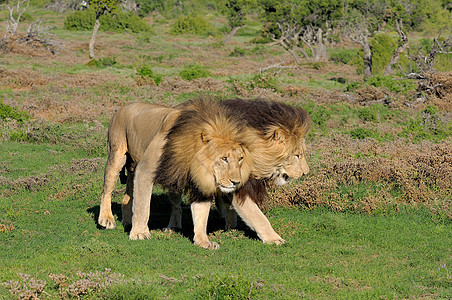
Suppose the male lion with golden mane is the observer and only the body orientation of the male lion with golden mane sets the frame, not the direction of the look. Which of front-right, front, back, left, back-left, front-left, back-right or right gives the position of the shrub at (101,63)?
back-left

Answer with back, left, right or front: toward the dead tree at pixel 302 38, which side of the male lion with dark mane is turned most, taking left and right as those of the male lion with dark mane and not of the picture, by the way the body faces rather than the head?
left

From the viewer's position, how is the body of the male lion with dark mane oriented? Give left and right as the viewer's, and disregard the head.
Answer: facing to the right of the viewer

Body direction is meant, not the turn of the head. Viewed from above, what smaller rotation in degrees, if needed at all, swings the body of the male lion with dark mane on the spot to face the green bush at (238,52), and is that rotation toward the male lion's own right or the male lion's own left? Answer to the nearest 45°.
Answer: approximately 90° to the male lion's own left

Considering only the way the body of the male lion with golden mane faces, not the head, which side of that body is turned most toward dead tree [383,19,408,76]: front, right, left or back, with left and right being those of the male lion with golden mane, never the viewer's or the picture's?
left

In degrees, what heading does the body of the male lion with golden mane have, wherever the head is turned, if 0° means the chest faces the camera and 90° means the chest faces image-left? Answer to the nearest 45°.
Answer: approximately 315°

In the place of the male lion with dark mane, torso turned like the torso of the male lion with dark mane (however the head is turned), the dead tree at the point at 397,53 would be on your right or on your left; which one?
on your left

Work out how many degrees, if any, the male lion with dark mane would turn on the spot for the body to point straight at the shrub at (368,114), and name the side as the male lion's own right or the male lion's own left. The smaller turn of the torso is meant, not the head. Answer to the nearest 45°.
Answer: approximately 90° to the male lion's own left

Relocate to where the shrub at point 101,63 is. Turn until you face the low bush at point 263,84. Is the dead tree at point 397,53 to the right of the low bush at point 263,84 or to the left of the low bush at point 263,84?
left

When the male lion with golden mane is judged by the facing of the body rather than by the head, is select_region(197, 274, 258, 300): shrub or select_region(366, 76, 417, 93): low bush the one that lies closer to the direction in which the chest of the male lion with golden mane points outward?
the shrub

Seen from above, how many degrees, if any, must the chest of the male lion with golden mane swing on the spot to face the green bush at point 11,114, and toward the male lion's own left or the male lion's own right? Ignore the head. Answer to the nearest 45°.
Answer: approximately 180°

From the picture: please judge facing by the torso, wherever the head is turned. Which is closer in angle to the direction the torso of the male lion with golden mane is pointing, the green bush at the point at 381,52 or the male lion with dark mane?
the male lion with dark mane

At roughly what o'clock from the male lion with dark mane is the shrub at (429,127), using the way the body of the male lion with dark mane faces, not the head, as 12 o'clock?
The shrub is roughly at 10 o'clock from the male lion with dark mane.

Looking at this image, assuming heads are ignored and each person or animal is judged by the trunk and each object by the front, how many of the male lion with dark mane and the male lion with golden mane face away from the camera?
0

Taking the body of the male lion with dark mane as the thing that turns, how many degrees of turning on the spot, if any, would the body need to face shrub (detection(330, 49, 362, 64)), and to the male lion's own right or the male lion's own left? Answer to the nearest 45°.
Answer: approximately 90° to the male lion's own left

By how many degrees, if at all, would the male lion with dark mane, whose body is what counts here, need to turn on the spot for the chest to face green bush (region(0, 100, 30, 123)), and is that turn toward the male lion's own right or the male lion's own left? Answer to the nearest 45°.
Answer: approximately 135° to the male lion's own left
